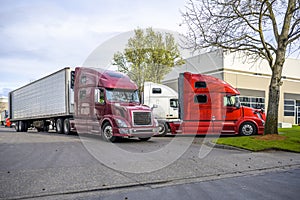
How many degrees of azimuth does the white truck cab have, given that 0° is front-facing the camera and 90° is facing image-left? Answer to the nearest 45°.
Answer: approximately 270°

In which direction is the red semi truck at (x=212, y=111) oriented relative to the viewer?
to the viewer's right

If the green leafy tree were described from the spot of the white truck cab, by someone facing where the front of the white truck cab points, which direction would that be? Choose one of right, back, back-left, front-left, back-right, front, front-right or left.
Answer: left

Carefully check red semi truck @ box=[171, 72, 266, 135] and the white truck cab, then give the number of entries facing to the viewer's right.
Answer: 2

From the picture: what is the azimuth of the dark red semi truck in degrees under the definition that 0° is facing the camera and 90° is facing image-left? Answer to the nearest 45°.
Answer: approximately 315°

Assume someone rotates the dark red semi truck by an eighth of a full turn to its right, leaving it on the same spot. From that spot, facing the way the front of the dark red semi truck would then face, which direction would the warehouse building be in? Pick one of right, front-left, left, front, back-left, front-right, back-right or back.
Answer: back-left

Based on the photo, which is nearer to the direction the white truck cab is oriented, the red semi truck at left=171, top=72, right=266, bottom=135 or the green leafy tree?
the red semi truck
